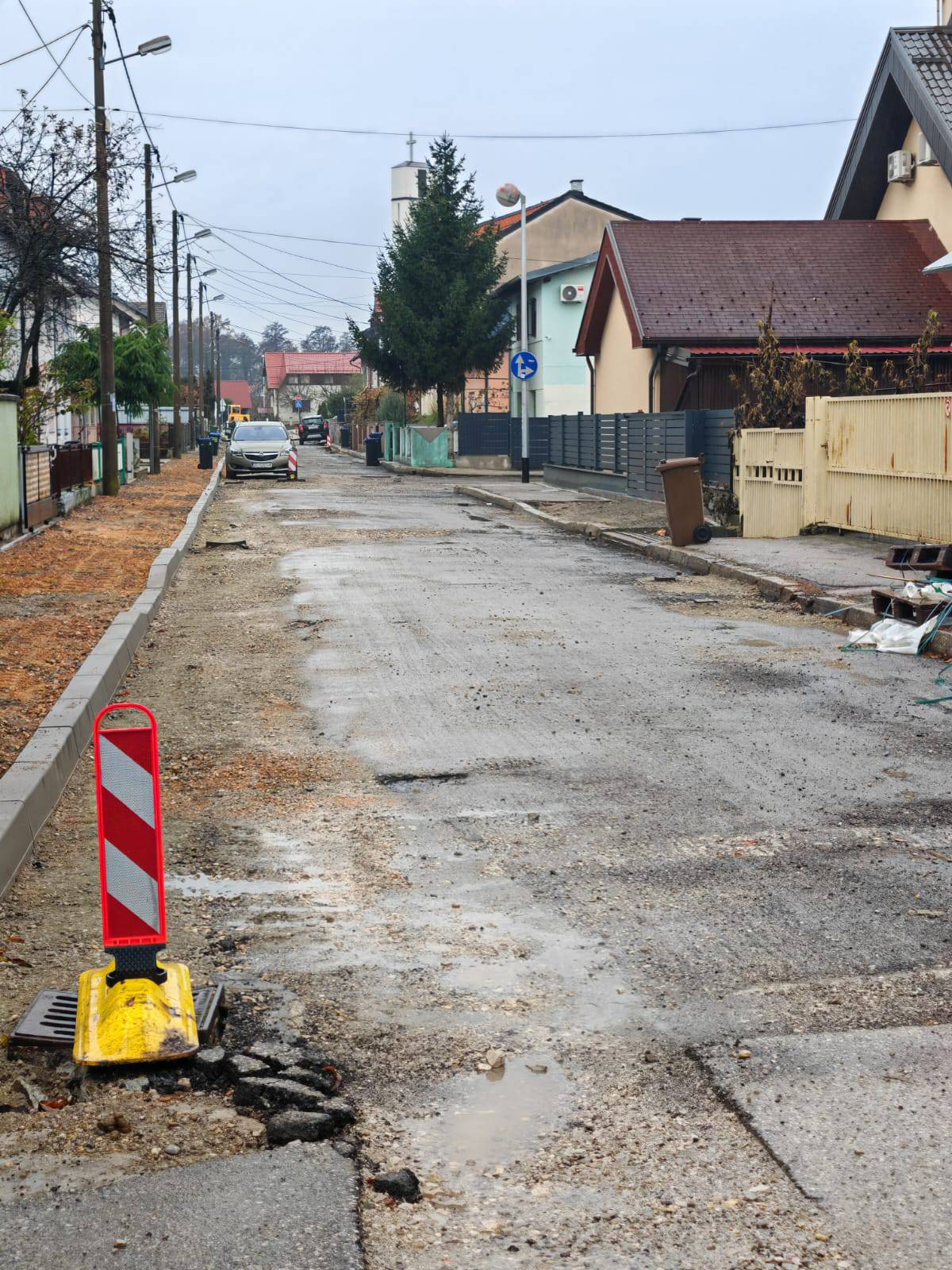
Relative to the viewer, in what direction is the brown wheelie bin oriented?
to the viewer's left

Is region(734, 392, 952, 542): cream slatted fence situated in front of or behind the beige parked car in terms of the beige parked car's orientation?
in front

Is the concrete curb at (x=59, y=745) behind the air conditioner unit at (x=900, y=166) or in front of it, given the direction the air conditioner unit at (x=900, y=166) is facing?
in front

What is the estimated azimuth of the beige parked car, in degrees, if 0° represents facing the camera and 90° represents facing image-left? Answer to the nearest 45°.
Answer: approximately 0°

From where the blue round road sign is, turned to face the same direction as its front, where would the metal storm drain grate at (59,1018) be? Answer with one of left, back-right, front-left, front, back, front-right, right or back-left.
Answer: front

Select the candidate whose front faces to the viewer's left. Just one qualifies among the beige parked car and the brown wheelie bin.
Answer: the brown wheelie bin

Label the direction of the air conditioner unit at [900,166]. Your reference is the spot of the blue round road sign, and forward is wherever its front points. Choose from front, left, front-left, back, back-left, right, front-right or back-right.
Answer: front-left

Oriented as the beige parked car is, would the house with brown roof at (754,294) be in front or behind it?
in front

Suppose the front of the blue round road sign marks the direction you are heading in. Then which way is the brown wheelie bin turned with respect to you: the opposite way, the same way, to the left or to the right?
to the right

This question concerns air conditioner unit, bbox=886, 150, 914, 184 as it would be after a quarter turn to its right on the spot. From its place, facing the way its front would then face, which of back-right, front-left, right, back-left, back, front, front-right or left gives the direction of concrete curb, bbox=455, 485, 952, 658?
back-left

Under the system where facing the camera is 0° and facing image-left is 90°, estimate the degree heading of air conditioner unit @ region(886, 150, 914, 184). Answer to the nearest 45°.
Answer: approximately 45°

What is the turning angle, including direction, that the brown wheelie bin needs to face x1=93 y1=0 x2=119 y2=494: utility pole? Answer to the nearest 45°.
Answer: approximately 45° to its right

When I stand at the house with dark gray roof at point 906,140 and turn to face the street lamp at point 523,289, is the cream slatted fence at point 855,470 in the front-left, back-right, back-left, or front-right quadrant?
back-left

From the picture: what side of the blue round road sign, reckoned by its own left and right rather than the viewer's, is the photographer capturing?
front
